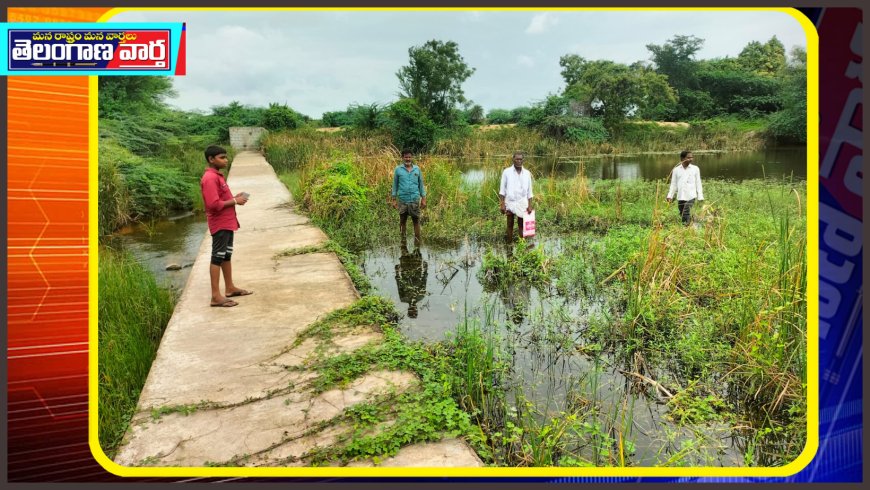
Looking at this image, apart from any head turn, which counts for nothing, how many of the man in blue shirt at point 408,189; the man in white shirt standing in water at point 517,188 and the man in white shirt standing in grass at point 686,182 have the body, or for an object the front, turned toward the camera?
3

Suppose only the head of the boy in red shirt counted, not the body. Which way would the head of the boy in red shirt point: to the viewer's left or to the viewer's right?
to the viewer's right

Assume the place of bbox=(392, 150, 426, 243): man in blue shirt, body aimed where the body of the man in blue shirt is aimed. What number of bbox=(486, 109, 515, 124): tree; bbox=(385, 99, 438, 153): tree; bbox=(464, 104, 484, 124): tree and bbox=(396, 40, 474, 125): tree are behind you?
4

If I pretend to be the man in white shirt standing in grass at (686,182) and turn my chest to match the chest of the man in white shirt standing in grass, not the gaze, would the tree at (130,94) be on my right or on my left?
on my right

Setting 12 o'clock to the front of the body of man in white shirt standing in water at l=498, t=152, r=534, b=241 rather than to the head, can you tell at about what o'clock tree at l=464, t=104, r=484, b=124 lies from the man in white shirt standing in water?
The tree is roughly at 6 o'clock from the man in white shirt standing in water.

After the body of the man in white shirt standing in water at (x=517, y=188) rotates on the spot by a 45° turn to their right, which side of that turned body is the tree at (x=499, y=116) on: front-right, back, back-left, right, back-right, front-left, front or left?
back-right

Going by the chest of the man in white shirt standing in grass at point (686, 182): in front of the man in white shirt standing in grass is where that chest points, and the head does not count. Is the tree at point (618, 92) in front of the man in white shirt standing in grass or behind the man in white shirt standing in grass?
behind

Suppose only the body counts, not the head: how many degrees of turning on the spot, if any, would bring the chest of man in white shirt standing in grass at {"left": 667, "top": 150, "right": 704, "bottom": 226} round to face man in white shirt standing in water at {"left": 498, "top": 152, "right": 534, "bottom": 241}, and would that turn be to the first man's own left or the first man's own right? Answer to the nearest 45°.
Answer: approximately 45° to the first man's own right

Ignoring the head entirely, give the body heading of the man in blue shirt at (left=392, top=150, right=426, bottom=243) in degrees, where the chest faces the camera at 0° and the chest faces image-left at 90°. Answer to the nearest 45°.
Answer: approximately 0°

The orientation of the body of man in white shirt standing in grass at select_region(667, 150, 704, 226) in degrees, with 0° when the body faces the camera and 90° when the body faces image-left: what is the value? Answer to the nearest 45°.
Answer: approximately 0°
